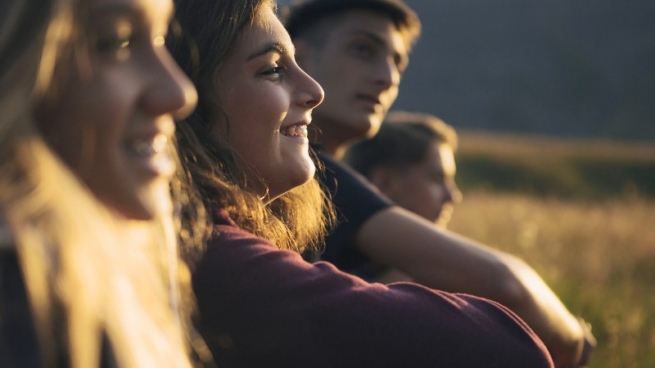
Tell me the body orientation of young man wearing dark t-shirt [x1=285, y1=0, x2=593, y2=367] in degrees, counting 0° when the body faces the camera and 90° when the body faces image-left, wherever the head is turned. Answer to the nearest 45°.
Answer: approximately 315°

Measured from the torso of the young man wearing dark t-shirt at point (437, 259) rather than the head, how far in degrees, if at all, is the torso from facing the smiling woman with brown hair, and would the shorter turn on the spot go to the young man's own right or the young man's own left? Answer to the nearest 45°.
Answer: approximately 90° to the young man's own right

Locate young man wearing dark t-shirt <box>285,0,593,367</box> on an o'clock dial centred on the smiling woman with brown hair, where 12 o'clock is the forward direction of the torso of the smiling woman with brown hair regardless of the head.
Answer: The young man wearing dark t-shirt is roughly at 10 o'clock from the smiling woman with brown hair.

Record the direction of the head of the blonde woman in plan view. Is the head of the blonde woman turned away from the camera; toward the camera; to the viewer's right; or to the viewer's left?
to the viewer's right

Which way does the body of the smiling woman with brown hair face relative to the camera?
to the viewer's right

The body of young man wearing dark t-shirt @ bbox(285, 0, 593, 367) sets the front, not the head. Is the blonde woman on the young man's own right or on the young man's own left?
on the young man's own right
